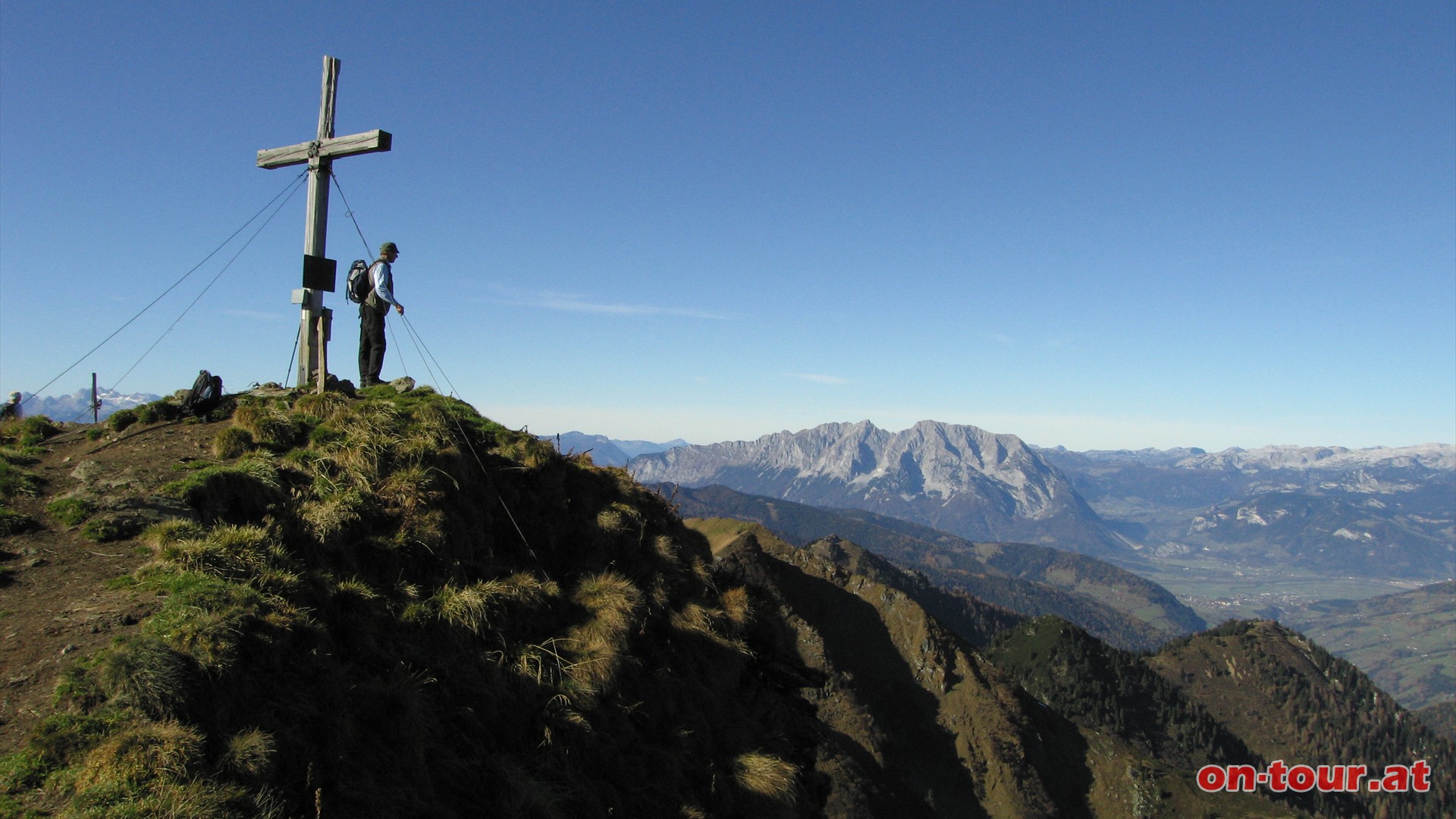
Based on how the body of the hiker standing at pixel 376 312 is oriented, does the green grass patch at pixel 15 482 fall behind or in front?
behind

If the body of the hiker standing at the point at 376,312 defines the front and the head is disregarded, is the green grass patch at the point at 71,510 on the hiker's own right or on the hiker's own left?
on the hiker's own right

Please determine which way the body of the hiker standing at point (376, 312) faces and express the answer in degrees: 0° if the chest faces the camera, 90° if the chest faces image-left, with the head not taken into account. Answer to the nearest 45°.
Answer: approximately 270°

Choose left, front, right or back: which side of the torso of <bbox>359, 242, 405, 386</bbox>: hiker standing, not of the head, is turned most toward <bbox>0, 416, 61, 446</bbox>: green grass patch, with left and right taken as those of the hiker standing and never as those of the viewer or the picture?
back

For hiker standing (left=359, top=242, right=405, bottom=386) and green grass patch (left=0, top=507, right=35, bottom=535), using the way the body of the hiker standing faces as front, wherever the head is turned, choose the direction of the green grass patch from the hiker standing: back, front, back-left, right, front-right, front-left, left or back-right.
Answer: back-right

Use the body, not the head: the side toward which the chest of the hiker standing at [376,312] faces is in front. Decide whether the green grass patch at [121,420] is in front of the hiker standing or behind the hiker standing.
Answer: behind

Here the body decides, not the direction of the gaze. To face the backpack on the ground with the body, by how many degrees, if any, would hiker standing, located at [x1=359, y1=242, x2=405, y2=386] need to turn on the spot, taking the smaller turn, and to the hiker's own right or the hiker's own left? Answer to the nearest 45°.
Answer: approximately 135° to the hiker's own right
